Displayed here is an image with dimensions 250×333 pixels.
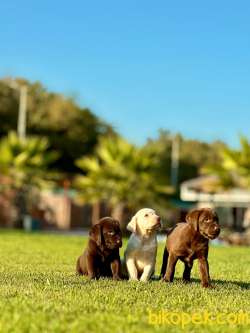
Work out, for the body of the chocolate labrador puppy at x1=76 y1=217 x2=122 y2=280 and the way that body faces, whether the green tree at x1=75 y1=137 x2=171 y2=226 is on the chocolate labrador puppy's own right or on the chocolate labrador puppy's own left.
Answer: on the chocolate labrador puppy's own left

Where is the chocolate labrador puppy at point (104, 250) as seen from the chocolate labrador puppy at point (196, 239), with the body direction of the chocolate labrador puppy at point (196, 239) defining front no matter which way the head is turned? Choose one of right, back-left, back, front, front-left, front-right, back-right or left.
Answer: back-right

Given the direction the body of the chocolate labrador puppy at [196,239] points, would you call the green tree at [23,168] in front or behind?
behind

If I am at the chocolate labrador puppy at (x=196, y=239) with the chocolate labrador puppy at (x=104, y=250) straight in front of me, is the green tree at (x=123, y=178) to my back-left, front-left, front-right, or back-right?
front-right

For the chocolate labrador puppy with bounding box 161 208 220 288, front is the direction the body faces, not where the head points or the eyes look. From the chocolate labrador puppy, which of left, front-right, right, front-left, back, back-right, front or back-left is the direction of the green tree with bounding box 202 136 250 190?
back-left

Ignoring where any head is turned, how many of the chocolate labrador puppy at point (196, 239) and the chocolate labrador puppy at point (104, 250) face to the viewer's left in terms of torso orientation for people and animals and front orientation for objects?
0

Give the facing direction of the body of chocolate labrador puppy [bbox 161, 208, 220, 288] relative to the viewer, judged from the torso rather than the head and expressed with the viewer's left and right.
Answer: facing the viewer and to the right of the viewer

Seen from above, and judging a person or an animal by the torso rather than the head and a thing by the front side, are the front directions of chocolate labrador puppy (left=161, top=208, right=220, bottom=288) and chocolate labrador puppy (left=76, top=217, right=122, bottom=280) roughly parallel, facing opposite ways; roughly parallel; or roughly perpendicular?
roughly parallel

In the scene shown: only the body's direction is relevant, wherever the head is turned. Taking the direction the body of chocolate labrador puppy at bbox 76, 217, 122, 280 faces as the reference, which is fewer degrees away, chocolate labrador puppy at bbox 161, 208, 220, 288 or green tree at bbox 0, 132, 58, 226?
the chocolate labrador puppy

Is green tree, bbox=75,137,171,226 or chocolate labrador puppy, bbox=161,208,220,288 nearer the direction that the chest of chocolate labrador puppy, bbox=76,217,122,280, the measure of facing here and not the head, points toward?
the chocolate labrador puppy

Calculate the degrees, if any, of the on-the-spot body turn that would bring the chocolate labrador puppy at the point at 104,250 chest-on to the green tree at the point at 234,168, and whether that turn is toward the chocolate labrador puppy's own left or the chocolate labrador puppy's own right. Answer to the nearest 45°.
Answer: approximately 135° to the chocolate labrador puppy's own left

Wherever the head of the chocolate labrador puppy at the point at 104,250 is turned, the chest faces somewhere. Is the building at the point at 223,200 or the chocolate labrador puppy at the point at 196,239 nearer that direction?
the chocolate labrador puppy
